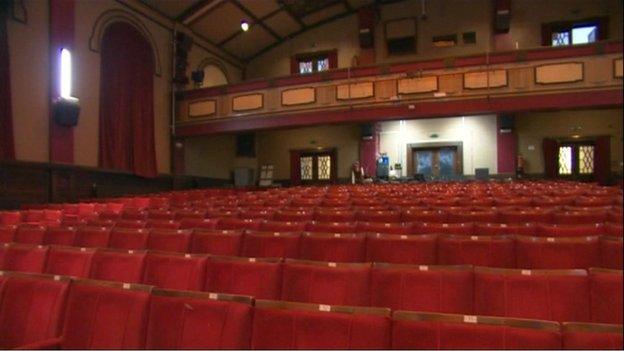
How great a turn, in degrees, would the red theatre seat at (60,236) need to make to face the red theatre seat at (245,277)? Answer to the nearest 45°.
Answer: approximately 45° to its left

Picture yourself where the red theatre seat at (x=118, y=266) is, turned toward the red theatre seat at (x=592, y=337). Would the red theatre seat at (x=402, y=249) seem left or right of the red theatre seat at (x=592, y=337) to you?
left

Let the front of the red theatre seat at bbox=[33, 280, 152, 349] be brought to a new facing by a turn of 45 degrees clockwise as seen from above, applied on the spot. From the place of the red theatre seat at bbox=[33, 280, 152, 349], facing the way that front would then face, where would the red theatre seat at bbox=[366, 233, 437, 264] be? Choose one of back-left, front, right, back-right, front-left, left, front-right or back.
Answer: back

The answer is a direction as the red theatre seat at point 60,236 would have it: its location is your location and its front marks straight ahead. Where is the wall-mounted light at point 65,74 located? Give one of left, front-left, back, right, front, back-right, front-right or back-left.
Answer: back-right

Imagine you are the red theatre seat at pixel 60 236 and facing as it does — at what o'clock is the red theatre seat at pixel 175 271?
the red theatre seat at pixel 175 271 is roughly at 10 o'clock from the red theatre seat at pixel 60 236.

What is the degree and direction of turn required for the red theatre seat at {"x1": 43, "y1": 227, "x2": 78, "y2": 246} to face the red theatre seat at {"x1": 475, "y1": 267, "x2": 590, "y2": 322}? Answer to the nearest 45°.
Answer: approximately 90° to its left

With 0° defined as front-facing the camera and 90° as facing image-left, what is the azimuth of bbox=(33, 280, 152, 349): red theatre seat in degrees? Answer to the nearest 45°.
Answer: approximately 45°

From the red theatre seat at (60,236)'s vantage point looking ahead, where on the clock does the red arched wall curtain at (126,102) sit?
The red arched wall curtain is roughly at 5 o'clock from the red theatre seat.

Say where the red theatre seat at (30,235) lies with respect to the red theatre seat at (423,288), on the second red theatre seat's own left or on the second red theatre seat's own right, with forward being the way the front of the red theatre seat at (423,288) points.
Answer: on the second red theatre seat's own right

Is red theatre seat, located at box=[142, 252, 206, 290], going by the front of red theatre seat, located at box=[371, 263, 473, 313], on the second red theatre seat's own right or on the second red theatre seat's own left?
on the second red theatre seat's own right

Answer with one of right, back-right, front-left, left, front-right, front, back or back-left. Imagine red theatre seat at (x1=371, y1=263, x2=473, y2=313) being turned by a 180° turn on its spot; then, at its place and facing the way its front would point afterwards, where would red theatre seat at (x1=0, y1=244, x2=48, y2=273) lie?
left

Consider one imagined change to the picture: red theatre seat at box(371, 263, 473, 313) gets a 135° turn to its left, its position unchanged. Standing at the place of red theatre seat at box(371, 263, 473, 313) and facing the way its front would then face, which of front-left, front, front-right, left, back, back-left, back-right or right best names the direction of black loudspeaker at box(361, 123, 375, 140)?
front-left

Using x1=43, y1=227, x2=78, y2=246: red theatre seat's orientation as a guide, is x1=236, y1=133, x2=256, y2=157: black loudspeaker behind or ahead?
behind
